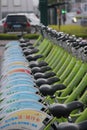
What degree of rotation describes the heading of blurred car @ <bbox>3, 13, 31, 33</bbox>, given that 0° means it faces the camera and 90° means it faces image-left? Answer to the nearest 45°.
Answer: approximately 180°

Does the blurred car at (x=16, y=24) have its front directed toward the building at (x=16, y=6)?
yes
